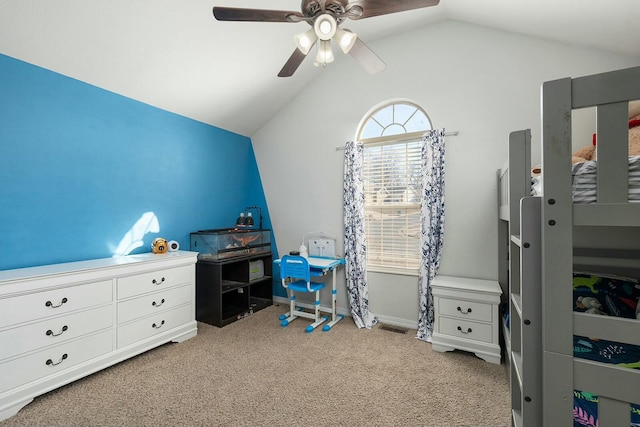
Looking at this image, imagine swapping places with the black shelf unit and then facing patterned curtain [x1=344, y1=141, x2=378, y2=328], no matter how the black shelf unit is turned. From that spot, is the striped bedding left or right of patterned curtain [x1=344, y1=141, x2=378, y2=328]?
right

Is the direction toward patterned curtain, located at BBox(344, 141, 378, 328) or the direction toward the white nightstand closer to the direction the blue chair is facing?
the patterned curtain

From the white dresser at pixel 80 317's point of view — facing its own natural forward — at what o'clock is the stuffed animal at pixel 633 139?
The stuffed animal is roughly at 12 o'clock from the white dresser.

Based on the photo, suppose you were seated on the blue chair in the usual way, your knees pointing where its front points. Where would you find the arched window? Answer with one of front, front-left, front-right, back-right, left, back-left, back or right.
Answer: front-right

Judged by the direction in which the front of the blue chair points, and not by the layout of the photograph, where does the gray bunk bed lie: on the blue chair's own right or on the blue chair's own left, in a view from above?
on the blue chair's own right

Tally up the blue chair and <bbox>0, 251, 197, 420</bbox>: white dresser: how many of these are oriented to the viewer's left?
0
